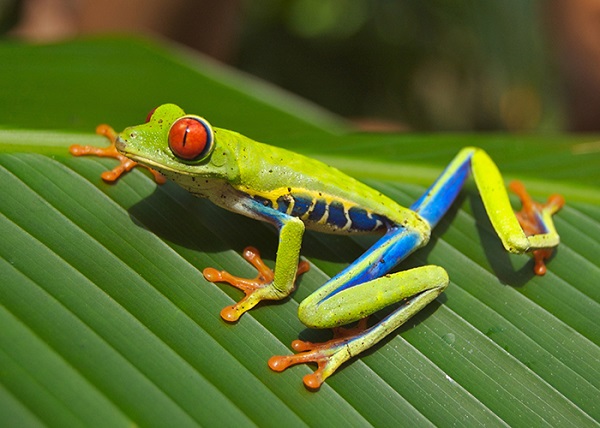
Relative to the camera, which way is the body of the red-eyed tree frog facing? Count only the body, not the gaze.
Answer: to the viewer's left
